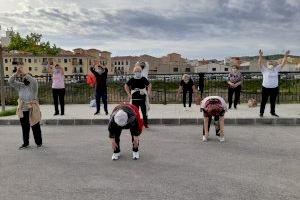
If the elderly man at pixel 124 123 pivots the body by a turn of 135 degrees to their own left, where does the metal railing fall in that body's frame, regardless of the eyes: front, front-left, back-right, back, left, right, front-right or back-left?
front-left

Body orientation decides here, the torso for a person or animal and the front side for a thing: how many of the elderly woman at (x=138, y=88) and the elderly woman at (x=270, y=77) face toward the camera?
2

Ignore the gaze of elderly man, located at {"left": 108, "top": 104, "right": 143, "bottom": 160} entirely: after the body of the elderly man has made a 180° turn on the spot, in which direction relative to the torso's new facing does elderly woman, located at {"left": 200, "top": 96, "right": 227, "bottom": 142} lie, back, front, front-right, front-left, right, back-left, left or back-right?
front-right

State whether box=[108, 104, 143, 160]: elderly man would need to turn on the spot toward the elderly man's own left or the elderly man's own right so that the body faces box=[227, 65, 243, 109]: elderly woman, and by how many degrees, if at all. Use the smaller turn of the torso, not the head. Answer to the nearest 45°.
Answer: approximately 135° to the elderly man's own left

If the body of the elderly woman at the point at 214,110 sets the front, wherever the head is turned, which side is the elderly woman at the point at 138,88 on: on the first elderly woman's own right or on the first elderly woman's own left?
on the first elderly woman's own right

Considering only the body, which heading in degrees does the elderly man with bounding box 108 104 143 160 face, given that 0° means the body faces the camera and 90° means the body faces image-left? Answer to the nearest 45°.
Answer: approximately 0°

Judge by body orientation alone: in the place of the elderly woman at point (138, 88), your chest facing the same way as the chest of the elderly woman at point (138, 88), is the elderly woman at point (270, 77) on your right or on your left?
on your left

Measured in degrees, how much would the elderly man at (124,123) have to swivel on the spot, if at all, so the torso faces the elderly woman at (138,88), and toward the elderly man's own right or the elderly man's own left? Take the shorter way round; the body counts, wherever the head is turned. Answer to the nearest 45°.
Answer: approximately 180°

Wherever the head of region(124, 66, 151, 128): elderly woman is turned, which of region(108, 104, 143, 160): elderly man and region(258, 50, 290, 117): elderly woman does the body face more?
the elderly man

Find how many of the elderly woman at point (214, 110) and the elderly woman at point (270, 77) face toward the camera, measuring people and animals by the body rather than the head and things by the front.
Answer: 2
